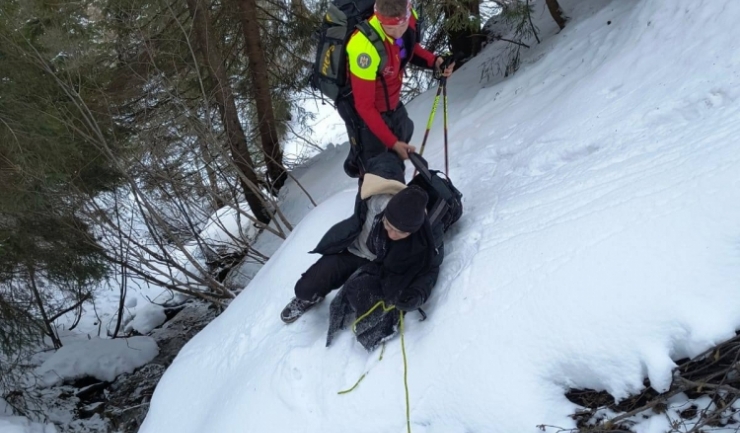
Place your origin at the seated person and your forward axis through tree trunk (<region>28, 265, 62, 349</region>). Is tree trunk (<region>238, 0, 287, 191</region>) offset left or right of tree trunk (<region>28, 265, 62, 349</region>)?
right

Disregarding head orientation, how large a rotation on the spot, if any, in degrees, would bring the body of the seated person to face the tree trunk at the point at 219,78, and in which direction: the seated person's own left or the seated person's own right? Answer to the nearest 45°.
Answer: approximately 135° to the seated person's own right

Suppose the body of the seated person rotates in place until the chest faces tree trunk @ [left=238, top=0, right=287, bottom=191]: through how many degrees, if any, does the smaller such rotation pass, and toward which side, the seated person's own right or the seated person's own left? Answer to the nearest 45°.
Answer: approximately 135° to the seated person's own right

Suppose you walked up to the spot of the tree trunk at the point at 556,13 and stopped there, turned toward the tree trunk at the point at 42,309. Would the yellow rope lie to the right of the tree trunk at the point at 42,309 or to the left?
left

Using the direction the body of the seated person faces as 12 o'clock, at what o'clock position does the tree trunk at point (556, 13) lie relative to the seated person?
The tree trunk is roughly at 6 o'clock from the seated person.

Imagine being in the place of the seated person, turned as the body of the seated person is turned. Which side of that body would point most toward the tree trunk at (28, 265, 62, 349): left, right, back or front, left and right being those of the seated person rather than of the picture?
right

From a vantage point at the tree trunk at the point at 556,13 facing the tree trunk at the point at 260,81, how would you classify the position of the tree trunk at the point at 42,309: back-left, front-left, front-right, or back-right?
front-left

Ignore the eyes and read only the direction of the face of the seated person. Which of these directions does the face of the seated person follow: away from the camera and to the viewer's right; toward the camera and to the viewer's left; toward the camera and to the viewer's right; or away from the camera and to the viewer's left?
toward the camera and to the viewer's left

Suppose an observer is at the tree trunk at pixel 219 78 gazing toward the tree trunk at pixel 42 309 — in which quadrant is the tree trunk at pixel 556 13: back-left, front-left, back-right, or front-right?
back-left
